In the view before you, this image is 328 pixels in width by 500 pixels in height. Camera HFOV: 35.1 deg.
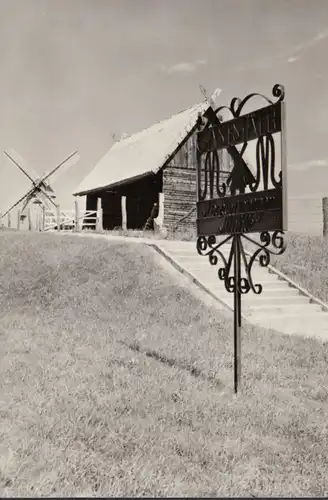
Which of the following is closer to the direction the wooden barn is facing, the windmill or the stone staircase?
the stone staircase

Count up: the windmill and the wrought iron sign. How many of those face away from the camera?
0

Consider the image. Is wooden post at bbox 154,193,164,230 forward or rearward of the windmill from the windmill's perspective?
forward

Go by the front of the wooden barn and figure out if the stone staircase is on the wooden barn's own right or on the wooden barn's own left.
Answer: on the wooden barn's own left

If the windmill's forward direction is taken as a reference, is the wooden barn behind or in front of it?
in front

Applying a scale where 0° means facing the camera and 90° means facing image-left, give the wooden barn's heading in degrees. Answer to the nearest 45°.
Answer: approximately 45°

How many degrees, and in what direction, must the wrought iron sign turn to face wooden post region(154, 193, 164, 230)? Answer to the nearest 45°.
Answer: approximately 135° to its right

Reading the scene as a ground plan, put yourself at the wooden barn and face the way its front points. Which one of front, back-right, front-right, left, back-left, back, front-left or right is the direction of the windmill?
right

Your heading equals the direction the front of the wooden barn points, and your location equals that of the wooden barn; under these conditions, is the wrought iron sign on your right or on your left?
on your left

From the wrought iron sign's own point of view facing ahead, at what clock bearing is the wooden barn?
The wooden barn is roughly at 4 o'clock from the wrought iron sign.

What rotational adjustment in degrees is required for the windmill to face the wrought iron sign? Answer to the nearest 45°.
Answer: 0° — it already faces it

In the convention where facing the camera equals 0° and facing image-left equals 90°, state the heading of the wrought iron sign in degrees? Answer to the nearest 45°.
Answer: approximately 45°
